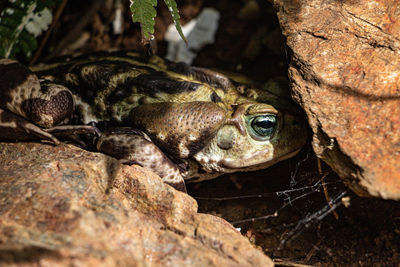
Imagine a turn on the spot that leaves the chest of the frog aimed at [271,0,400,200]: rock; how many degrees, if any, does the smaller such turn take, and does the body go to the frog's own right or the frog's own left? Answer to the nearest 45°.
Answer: approximately 45° to the frog's own right

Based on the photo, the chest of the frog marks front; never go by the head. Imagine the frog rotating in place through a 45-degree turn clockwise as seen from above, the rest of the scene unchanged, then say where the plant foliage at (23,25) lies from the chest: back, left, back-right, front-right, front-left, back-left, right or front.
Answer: back

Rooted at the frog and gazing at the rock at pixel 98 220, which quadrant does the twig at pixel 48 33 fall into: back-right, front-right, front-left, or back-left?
back-right

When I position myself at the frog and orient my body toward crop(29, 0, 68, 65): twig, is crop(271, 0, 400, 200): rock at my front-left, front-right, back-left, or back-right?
back-right

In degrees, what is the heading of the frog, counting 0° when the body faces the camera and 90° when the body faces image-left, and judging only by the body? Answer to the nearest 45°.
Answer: approximately 270°

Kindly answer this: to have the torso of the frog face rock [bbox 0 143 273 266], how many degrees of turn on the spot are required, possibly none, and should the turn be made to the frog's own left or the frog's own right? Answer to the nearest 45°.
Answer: approximately 90° to the frog's own right

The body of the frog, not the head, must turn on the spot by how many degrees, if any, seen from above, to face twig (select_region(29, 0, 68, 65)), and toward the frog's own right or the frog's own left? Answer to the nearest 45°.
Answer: approximately 135° to the frog's own left
